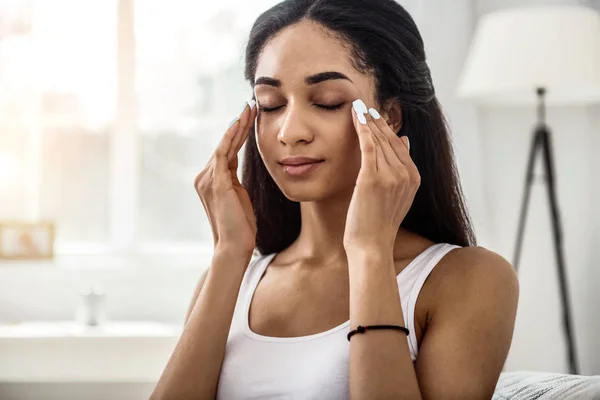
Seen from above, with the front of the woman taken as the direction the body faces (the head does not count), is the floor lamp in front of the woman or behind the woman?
behind

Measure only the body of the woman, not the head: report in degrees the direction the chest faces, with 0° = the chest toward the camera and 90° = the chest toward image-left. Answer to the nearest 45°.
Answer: approximately 45°
